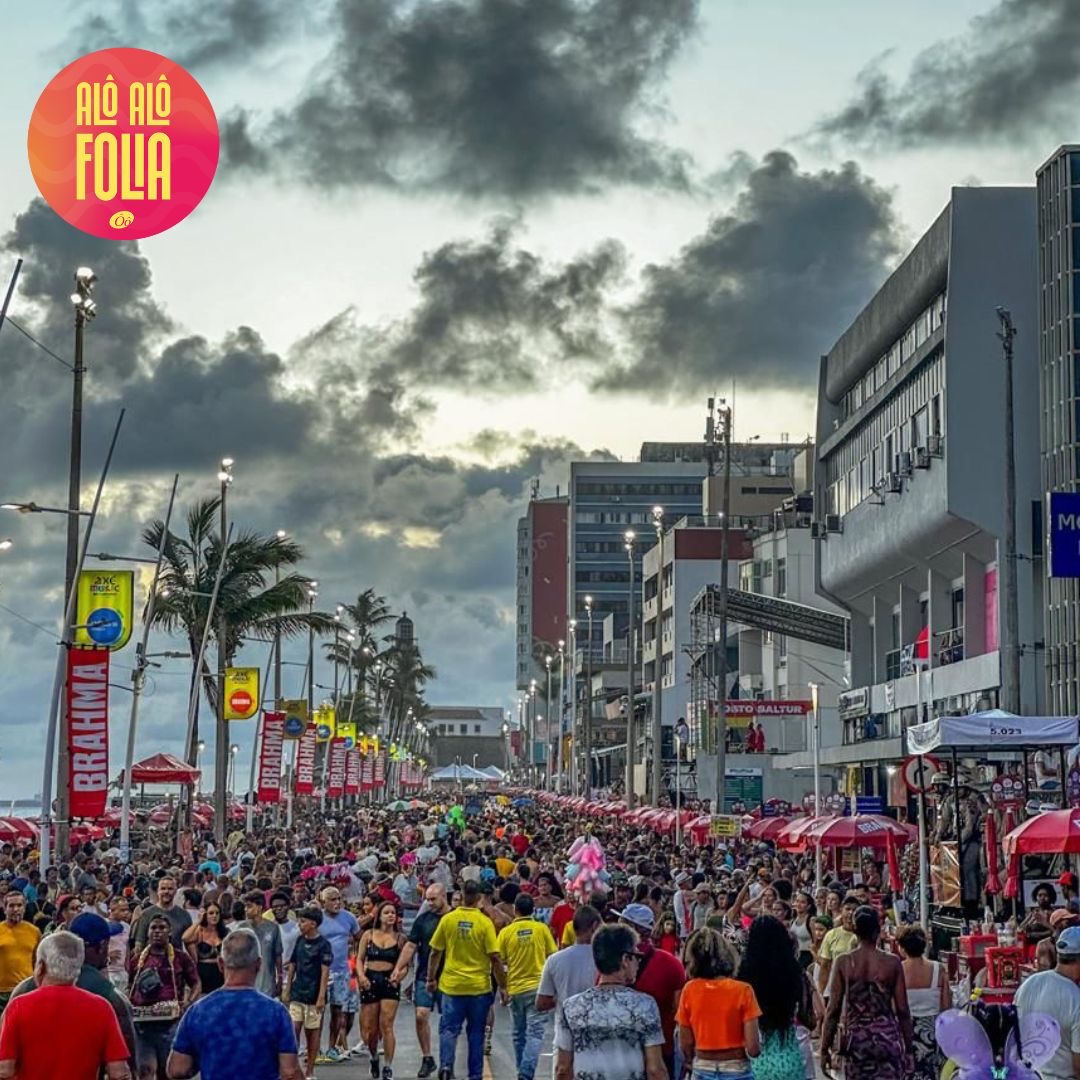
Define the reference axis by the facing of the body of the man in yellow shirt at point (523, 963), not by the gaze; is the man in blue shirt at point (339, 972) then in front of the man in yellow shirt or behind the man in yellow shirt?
in front

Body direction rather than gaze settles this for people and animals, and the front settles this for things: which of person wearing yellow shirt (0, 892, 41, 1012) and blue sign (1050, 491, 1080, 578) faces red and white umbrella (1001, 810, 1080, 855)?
the blue sign

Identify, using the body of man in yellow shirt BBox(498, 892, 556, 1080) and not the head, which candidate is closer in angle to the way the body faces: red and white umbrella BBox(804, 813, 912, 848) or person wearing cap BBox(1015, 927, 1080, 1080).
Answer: the red and white umbrella

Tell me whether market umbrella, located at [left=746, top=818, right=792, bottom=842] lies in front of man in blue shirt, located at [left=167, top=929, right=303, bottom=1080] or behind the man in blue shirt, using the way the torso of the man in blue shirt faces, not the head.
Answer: in front

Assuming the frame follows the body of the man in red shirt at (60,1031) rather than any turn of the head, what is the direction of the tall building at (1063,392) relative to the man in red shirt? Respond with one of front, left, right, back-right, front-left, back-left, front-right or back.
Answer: front-right

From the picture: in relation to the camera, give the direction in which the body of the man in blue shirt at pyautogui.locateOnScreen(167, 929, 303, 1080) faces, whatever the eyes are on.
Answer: away from the camera

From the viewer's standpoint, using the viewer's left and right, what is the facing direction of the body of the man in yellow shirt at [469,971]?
facing away from the viewer

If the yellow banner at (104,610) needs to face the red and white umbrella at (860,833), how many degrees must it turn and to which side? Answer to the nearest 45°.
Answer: approximately 45° to its left

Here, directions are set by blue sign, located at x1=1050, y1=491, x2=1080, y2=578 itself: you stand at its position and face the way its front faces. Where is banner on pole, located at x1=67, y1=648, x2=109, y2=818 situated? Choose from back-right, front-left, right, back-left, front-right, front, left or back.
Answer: right

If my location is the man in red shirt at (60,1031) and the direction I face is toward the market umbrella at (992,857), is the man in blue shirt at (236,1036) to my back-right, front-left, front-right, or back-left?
front-right

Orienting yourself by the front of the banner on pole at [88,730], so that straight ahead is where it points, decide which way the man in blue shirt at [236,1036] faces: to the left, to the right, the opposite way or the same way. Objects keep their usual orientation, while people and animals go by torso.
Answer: the opposite way

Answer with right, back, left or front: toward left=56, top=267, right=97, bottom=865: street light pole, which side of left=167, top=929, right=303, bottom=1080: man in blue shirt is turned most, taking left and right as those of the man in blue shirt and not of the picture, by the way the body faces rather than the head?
front

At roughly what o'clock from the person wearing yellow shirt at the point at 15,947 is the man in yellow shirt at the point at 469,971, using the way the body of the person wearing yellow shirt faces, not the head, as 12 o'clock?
The man in yellow shirt is roughly at 9 o'clock from the person wearing yellow shirt.

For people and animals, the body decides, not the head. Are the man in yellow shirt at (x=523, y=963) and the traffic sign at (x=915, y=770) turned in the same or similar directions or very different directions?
very different directions

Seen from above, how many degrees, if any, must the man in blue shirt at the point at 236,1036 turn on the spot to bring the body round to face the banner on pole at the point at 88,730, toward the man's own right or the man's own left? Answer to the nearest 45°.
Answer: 0° — they already face it

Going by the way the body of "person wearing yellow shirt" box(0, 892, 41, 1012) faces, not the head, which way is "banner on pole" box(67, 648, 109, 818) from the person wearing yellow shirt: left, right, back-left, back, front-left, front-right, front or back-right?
back

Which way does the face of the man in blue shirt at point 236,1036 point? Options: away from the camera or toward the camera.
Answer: away from the camera

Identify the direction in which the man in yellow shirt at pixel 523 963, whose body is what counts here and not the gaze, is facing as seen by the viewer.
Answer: away from the camera

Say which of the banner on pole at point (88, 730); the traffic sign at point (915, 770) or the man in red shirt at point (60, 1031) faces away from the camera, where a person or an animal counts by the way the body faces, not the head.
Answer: the man in red shirt

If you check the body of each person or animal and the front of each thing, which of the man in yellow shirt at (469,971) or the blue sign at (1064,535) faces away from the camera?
the man in yellow shirt

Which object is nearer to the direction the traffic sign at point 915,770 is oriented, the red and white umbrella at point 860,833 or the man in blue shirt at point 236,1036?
the man in blue shirt

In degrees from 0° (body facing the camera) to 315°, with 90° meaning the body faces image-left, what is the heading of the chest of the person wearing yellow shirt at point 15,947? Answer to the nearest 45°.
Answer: approximately 0°
